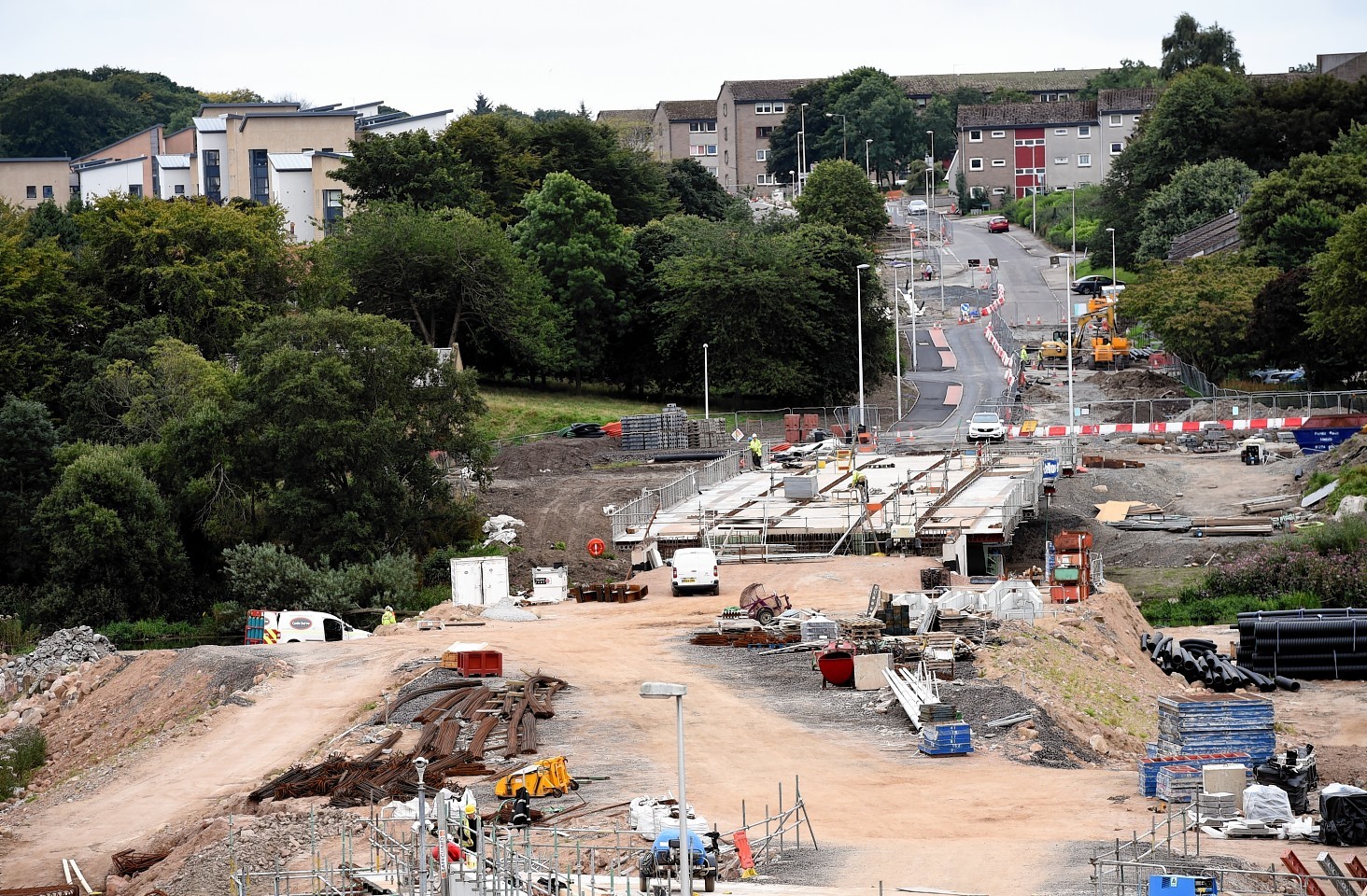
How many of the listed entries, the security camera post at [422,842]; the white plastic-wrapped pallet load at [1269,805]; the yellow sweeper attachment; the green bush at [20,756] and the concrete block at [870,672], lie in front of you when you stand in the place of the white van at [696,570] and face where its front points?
0

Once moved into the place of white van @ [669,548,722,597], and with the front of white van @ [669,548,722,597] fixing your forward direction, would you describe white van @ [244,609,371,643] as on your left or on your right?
on your left

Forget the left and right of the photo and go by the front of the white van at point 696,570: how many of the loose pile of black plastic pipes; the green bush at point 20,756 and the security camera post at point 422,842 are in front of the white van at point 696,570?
0

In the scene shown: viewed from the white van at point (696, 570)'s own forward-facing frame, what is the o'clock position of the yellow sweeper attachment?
The yellow sweeper attachment is roughly at 6 o'clock from the white van.

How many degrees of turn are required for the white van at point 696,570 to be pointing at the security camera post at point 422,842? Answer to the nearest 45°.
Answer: approximately 180°

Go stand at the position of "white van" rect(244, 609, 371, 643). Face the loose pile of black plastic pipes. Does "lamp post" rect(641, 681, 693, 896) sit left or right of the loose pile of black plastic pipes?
right

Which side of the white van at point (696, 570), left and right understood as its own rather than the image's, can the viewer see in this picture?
back

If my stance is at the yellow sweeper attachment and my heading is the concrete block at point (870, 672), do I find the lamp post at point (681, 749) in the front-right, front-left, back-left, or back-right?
back-right
